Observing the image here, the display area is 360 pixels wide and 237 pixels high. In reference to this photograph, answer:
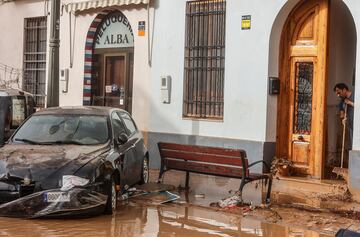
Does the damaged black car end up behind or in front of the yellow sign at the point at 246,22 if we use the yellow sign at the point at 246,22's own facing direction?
in front

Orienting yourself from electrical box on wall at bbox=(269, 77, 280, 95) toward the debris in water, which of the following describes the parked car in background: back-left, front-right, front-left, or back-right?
front-right

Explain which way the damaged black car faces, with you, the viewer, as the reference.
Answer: facing the viewer and to the left of the viewer

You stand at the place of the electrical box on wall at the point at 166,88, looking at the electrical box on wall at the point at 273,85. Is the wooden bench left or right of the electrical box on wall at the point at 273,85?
right

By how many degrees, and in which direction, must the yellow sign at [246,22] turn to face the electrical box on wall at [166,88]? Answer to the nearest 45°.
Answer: approximately 135° to its right

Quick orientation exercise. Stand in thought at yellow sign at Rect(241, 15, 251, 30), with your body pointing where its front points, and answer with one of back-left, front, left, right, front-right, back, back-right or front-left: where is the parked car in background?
right

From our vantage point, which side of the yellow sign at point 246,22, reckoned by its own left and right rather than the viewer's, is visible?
front

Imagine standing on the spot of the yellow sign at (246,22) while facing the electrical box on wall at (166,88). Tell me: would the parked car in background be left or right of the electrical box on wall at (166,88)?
left
